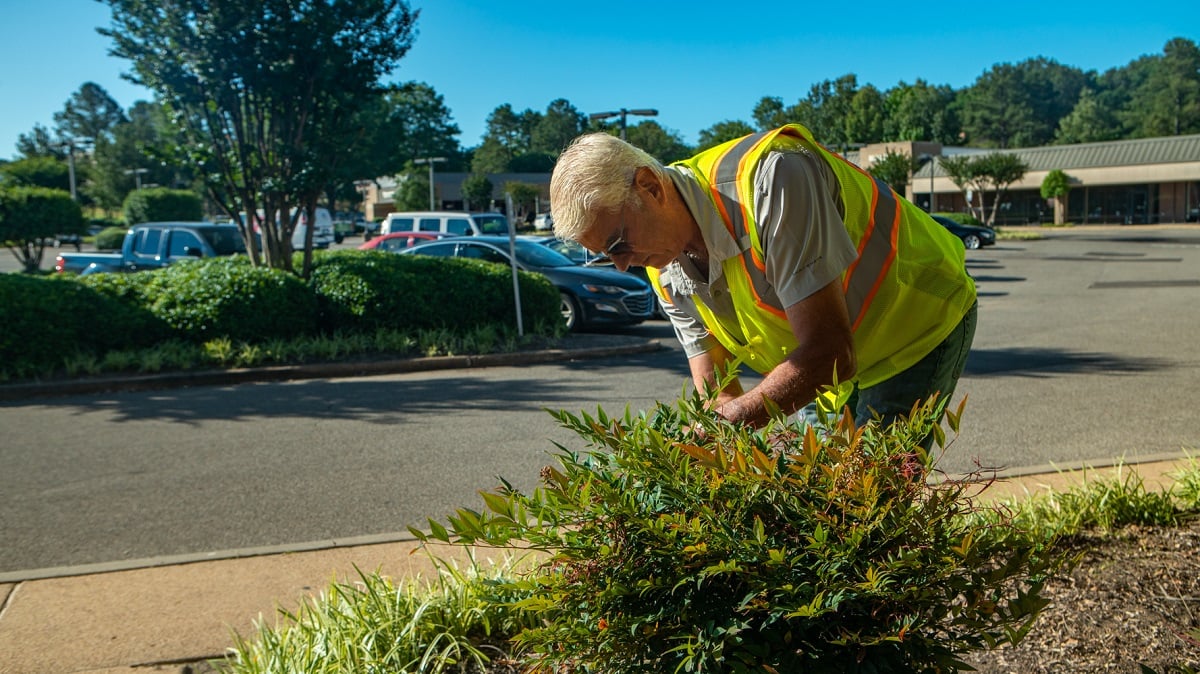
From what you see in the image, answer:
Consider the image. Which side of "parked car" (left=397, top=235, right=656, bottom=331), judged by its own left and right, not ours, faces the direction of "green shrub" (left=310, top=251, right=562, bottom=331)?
right

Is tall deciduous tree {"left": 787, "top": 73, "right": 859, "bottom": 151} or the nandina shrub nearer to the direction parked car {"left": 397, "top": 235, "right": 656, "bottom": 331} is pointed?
the nandina shrub

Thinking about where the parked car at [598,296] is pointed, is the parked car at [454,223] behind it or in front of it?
behind

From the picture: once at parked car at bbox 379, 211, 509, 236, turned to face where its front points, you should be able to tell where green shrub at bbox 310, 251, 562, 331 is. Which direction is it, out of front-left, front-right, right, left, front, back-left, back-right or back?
front-right

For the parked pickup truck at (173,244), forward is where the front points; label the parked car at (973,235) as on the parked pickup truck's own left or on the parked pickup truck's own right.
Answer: on the parked pickup truck's own left

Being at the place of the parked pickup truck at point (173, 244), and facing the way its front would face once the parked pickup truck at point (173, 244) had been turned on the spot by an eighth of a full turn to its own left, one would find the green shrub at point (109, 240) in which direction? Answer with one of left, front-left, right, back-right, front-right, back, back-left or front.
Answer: left

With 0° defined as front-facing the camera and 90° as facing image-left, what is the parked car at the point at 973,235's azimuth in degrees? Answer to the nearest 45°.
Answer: approximately 315°

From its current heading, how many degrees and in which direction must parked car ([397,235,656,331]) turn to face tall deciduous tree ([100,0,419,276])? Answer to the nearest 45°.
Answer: approximately 135° to its right

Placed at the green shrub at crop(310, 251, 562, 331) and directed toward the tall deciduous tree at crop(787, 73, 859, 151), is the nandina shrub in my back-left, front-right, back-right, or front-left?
back-right
